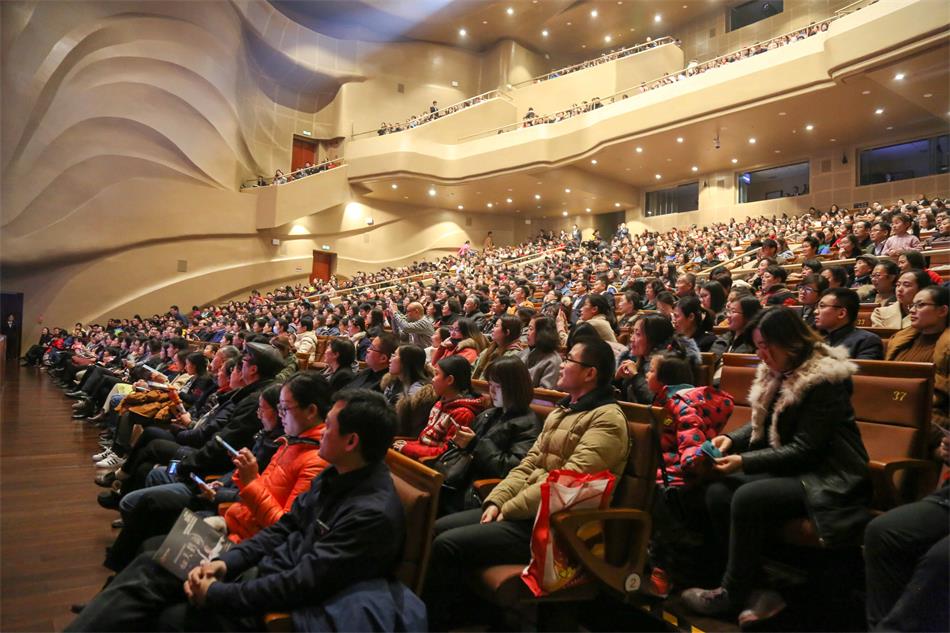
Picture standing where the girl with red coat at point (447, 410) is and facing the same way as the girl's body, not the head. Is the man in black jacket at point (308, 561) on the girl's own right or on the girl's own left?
on the girl's own left

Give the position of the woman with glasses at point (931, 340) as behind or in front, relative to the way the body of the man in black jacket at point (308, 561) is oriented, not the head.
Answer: behind

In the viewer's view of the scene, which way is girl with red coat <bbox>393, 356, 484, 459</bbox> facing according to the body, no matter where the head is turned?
to the viewer's left

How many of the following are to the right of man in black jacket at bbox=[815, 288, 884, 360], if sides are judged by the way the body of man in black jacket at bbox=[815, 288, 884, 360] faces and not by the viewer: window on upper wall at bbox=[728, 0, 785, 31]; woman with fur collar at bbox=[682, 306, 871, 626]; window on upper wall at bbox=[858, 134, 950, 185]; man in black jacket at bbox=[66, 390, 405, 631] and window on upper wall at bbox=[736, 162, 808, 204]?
3

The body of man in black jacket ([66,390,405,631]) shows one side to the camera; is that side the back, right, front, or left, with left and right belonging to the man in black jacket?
left

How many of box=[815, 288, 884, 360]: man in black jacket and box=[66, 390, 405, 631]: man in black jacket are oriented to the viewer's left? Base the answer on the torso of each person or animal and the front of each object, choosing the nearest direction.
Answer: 2

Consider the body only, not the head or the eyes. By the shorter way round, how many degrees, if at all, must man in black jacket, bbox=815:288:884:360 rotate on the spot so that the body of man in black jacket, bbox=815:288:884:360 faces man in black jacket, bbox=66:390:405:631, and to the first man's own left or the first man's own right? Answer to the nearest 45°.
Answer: approximately 45° to the first man's own left

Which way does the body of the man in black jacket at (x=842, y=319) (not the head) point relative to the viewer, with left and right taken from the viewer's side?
facing to the left of the viewer

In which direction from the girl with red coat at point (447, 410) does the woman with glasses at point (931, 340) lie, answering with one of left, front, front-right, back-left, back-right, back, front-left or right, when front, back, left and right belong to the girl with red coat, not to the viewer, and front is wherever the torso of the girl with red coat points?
back
